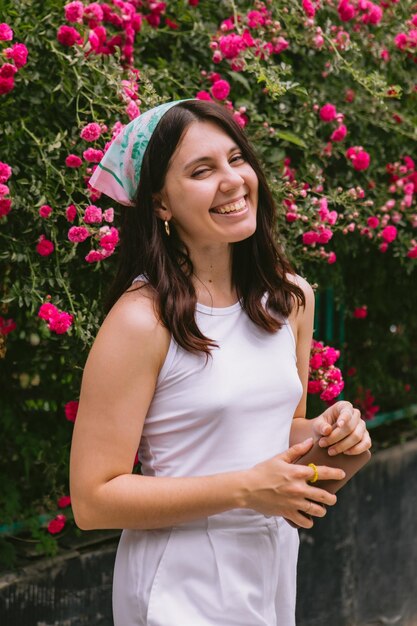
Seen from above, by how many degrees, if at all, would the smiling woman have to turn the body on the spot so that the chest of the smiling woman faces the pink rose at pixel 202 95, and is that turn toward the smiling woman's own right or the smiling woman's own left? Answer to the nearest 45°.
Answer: approximately 135° to the smiling woman's own left

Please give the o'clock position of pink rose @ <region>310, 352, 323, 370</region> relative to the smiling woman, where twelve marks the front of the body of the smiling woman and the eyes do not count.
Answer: The pink rose is roughly at 8 o'clock from the smiling woman.

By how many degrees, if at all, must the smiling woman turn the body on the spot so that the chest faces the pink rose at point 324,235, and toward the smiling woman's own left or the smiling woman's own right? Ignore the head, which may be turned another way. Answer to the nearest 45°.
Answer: approximately 135° to the smiling woman's own left

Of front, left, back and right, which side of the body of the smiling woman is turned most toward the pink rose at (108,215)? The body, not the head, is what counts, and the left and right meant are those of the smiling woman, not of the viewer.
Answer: back

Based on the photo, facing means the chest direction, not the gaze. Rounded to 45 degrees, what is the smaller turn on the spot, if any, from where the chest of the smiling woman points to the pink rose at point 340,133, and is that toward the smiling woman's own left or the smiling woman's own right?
approximately 135° to the smiling woman's own left

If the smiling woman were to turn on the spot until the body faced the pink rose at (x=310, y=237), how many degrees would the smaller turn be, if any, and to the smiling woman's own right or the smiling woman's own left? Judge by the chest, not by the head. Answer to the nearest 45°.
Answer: approximately 135° to the smiling woman's own left

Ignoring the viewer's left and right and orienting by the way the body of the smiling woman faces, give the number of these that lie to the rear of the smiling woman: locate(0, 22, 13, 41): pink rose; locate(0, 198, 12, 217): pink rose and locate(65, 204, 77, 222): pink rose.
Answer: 3

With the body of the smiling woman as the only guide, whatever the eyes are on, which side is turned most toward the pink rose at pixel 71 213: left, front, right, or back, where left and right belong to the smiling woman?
back

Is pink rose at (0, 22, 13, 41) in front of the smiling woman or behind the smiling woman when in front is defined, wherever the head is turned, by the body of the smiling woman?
behind

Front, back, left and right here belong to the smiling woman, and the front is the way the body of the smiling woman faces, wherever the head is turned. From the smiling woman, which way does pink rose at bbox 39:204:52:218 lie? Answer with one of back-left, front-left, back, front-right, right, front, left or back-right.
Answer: back

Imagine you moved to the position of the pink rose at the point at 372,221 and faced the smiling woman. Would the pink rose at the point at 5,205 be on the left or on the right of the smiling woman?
right

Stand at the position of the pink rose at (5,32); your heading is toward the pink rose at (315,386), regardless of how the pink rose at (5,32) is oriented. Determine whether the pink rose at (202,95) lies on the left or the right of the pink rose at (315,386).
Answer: left

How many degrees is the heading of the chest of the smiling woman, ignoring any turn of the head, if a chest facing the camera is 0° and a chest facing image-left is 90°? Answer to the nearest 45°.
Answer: approximately 315°

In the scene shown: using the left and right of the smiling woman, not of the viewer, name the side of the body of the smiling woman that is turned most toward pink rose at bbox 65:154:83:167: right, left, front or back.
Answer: back

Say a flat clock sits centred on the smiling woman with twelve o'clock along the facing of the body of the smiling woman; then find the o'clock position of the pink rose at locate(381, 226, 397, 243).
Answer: The pink rose is roughly at 8 o'clock from the smiling woman.
